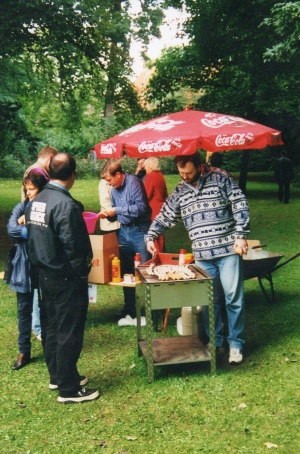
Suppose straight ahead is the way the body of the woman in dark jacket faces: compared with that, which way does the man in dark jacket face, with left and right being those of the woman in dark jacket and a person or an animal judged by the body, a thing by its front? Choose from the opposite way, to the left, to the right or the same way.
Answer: to the left

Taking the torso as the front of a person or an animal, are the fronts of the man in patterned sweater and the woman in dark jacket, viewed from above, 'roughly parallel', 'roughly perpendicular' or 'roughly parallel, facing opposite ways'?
roughly perpendicular

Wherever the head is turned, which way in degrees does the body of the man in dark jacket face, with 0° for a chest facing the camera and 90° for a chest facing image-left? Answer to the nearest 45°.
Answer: approximately 225°

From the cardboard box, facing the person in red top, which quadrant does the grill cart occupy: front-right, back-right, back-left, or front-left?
back-right

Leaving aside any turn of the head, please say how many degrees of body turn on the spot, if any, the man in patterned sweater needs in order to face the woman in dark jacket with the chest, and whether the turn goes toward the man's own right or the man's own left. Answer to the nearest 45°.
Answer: approximately 45° to the man's own right

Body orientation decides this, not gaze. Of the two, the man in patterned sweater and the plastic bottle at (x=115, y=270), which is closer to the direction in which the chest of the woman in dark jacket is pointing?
the man in patterned sweater

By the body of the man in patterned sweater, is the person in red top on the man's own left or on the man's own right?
on the man's own right

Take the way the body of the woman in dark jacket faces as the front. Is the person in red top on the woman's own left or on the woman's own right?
on the woman's own left

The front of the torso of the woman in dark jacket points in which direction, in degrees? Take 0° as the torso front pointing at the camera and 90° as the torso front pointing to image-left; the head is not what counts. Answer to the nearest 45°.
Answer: approximately 315°
